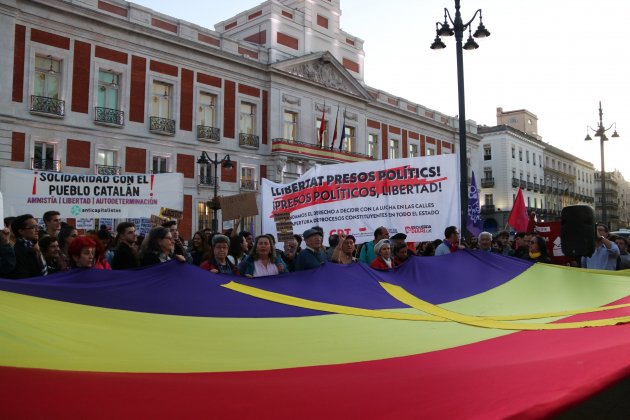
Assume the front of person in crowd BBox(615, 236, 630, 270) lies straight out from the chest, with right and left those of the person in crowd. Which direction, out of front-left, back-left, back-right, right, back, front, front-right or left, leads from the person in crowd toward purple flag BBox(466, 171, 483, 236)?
right

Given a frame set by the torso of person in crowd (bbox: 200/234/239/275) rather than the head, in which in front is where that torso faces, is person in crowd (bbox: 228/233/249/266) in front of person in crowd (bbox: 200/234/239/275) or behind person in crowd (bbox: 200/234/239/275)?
behind

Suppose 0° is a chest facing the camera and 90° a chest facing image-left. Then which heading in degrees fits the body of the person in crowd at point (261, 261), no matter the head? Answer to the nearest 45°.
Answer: approximately 0°

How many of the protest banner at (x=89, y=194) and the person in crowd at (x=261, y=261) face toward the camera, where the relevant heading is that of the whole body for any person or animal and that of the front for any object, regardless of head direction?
2

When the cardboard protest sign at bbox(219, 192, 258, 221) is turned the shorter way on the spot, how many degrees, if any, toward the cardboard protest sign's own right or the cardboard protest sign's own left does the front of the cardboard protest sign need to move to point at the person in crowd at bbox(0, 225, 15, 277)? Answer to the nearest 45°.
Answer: approximately 45° to the cardboard protest sign's own right

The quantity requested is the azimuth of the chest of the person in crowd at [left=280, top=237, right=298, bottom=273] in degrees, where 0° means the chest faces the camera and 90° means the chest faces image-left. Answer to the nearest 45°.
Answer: approximately 0°

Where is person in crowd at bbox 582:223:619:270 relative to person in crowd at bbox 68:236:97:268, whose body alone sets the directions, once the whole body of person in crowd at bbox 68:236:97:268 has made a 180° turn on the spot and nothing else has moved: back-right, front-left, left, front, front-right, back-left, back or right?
back-right
